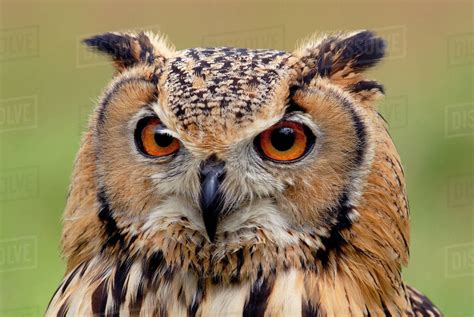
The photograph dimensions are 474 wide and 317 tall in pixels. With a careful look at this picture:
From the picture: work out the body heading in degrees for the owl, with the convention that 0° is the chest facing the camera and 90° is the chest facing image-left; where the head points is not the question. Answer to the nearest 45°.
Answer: approximately 0°
